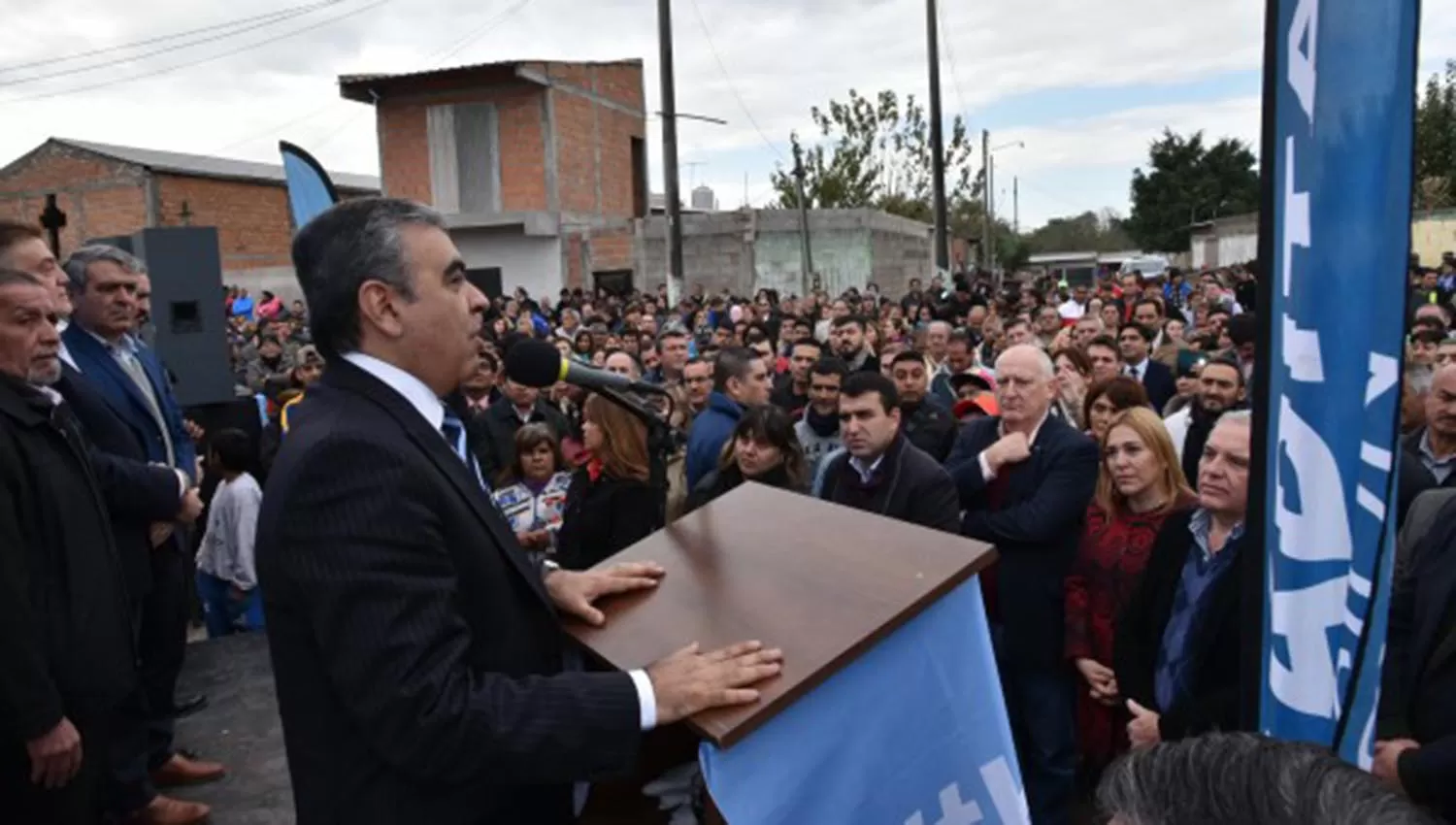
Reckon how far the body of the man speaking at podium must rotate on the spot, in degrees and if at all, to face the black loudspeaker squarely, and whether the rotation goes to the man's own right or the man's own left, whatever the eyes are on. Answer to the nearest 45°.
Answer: approximately 90° to the man's own left

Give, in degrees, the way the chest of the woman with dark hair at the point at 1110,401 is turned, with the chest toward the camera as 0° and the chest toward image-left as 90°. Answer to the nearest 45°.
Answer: approximately 45°

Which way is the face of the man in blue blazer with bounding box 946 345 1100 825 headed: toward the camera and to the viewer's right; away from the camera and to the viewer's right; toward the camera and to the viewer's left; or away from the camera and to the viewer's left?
toward the camera and to the viewer's left

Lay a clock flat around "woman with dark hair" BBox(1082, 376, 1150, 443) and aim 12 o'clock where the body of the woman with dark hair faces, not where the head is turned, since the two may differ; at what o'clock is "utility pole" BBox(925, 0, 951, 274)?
The utility pole is roughly at 4 o'clock from the woman with dark hair.

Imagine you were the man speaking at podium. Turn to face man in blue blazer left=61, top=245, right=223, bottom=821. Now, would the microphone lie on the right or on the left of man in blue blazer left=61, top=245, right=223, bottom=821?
right

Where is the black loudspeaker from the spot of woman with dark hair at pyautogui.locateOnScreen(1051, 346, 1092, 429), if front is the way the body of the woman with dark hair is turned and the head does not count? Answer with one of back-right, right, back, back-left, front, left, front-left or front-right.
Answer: front-right

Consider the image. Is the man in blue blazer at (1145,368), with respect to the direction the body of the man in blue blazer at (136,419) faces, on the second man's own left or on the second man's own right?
on the second man's own left

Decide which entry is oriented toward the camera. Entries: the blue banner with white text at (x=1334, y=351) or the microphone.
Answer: the blue banner with white text

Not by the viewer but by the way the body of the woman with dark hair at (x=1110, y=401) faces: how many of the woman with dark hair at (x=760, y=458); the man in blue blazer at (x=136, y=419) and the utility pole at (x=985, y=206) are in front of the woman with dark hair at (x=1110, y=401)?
2

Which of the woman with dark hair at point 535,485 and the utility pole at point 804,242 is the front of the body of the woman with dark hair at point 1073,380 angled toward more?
the woman with dark hair

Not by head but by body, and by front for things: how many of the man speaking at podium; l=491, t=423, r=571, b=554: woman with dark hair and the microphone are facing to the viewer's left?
1

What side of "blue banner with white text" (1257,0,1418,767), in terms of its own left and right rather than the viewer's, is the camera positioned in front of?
front

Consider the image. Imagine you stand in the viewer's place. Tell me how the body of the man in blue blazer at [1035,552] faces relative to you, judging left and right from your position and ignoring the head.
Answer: facing the viewer and to the left of the viewer

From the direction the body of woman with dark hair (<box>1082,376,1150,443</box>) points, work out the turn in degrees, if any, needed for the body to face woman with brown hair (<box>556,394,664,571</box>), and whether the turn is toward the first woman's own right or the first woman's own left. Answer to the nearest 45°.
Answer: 0° — they already face them

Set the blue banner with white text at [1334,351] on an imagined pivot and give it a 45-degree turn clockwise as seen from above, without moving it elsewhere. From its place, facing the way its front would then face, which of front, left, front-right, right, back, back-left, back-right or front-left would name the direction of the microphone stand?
front-right

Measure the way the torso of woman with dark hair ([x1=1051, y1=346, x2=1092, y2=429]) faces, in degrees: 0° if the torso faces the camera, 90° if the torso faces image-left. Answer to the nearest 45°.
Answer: approximately 45°

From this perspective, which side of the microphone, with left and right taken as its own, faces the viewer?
left

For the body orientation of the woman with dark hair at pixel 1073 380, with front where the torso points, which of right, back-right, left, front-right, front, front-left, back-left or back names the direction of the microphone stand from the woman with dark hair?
front-left

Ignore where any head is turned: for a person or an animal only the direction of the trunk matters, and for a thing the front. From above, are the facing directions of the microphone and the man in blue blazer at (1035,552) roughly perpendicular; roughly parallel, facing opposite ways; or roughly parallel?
roughly parallel
